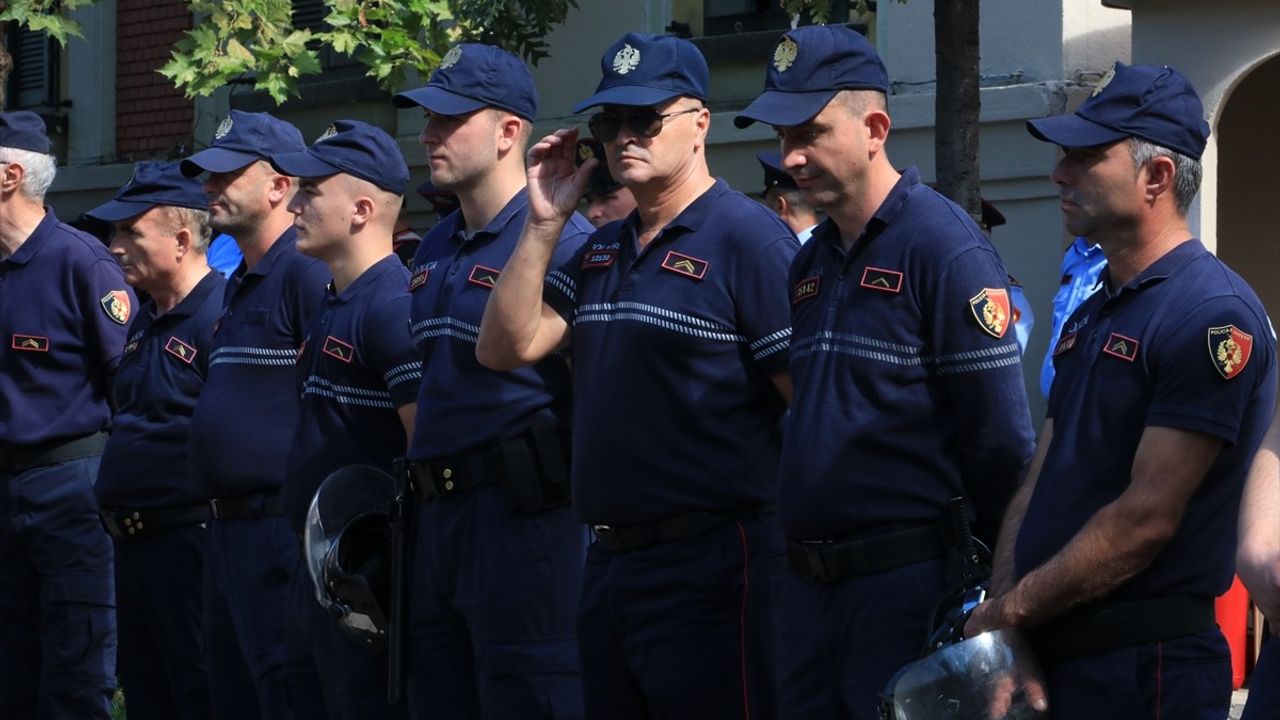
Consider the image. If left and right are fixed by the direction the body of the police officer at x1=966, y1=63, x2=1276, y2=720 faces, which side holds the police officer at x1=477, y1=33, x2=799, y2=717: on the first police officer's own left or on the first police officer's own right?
on the first police officer's own right

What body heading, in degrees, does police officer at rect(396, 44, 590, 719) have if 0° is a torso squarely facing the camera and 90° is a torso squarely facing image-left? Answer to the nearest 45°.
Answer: approximately 45°

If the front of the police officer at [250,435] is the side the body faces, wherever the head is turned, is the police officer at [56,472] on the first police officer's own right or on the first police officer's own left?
on the first police officer's own right

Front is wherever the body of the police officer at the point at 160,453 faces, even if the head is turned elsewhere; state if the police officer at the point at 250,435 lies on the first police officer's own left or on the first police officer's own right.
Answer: on the first police officer's own left

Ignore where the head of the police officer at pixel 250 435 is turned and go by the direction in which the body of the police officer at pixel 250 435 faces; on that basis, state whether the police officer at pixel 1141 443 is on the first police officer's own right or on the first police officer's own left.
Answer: on the first police officer's own left

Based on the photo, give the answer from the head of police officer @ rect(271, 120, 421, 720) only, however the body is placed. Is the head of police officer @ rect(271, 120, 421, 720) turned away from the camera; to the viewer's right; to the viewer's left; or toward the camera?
to the viewer's left

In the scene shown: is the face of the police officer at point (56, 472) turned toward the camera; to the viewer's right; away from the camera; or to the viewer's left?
to the viewer's left

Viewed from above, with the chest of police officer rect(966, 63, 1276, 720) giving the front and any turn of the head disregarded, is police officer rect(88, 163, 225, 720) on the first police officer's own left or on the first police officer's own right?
on the first police officer's own right
